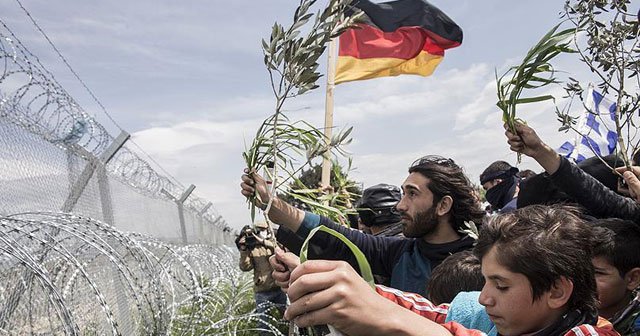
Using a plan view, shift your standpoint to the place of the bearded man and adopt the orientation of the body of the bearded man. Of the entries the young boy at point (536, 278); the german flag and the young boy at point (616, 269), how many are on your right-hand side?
1

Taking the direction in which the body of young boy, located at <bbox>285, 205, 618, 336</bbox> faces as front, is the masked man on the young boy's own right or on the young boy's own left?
on the young boy's own right

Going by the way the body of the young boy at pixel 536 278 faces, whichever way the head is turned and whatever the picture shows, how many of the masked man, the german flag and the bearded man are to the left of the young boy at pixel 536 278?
0

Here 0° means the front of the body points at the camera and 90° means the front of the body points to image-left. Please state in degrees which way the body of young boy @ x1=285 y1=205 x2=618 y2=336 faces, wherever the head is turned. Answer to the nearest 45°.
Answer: approximately 90°

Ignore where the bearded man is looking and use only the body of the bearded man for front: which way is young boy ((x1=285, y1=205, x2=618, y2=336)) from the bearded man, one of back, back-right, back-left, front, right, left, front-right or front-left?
left

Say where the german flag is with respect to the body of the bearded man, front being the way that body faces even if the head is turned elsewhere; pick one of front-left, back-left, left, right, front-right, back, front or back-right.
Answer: right

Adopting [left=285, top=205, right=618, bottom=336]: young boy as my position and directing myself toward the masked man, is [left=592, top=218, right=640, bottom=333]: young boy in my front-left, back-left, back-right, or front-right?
front-right

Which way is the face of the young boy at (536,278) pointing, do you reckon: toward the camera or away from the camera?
toward the camera

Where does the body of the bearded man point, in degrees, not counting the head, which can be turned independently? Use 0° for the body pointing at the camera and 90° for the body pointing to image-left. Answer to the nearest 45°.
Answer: approximately 90°

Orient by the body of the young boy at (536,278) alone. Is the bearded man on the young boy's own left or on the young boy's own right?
on the young boy's own right

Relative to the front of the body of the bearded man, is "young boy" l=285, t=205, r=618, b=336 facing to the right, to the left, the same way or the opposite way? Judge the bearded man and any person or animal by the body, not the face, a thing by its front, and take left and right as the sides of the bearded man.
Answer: the same way

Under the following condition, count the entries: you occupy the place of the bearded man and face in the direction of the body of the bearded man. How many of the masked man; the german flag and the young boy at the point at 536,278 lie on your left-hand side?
1
